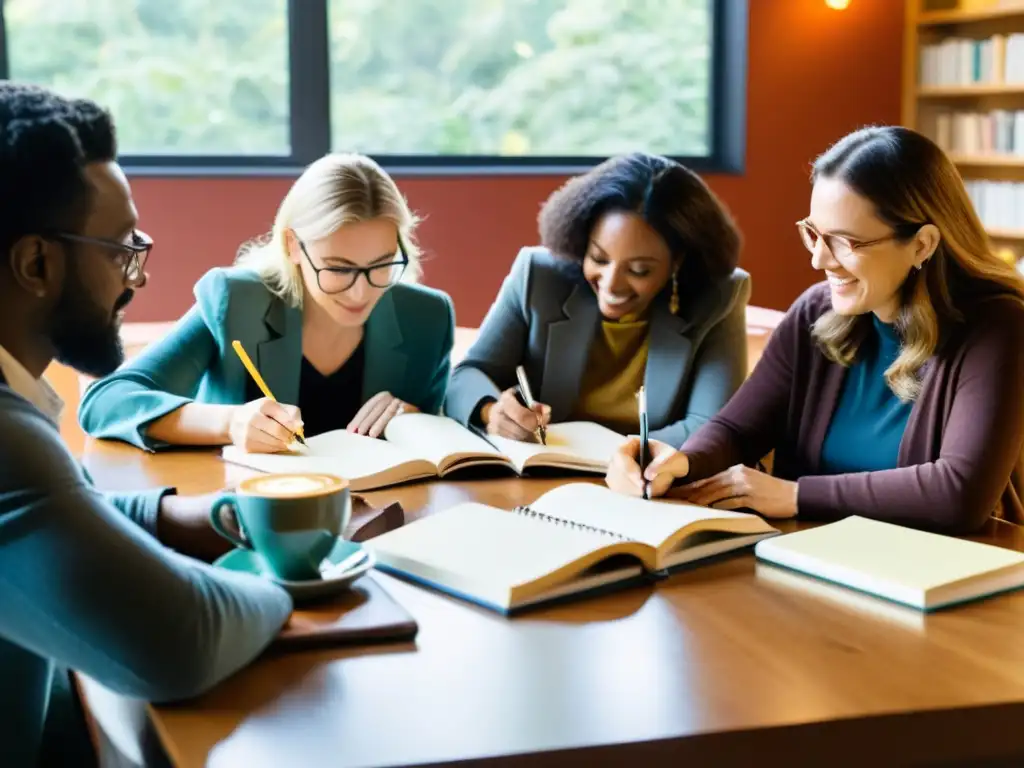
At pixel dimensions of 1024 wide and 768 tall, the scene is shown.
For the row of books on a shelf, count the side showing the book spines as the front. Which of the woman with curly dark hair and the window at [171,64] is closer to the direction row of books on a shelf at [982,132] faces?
the woman with curly dark hair

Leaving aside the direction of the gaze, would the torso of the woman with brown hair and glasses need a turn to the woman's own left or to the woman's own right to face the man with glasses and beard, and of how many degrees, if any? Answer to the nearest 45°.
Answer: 0° — they already face them

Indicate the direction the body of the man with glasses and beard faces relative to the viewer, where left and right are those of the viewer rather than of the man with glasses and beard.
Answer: facing to the right of the viewer

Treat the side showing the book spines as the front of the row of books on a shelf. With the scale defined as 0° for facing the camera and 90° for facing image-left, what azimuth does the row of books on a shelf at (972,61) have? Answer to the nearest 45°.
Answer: approximately 0°

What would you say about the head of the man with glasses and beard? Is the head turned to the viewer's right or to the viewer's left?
to the viewer's right

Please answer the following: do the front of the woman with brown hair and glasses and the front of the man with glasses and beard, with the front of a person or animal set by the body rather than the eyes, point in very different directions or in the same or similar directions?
very different directions

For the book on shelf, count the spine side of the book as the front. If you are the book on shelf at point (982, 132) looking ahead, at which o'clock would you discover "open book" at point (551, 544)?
The open book is roughly at 12 o'clock from the book on shelf.

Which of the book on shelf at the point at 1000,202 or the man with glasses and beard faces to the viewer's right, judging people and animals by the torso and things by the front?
the man with glasses and beard

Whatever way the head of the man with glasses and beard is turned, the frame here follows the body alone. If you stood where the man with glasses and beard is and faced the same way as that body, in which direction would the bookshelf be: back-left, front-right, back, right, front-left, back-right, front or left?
front-left
